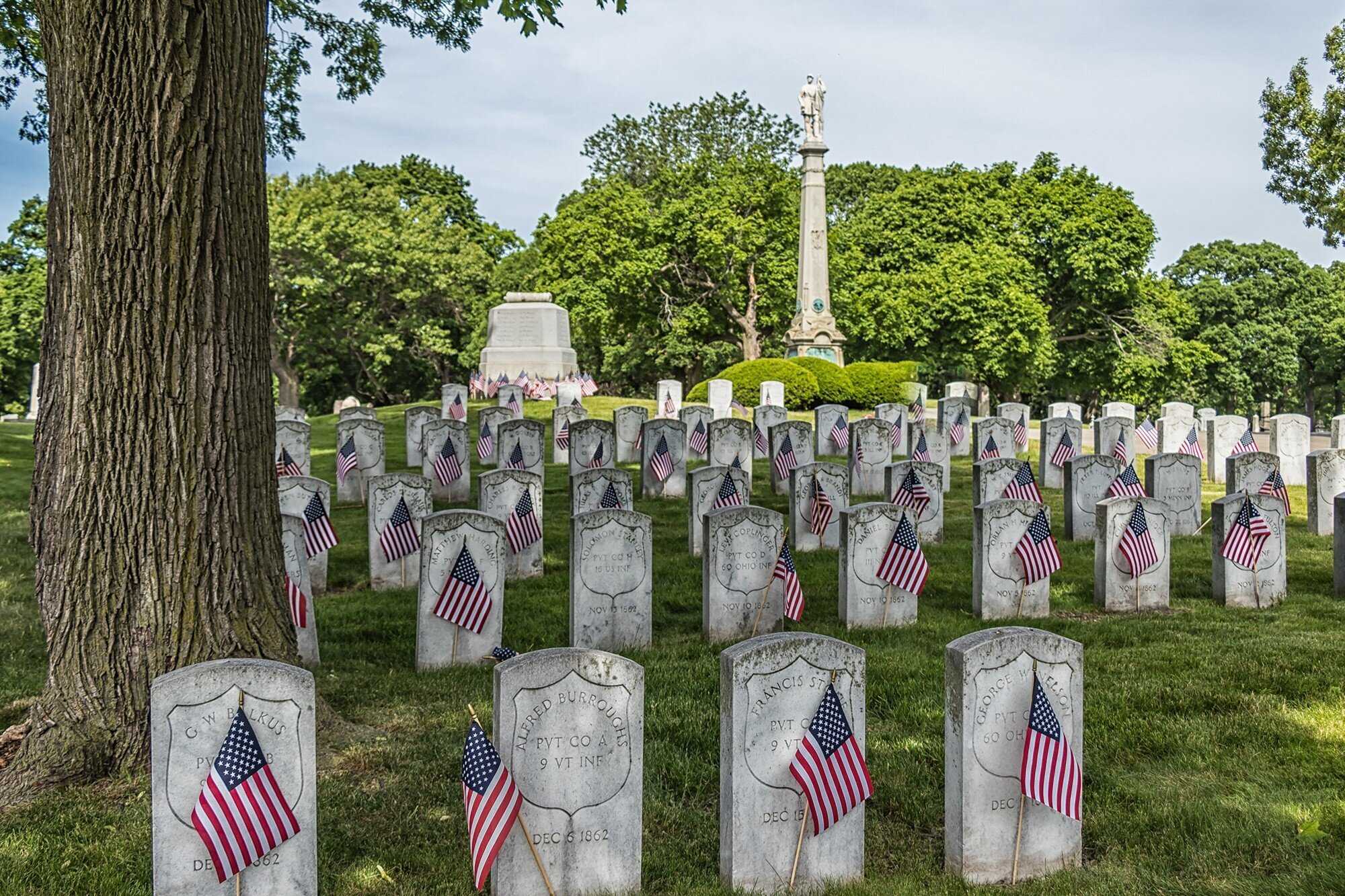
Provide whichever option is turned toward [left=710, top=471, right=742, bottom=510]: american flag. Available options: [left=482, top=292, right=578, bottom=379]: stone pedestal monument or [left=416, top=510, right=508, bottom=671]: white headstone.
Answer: the stone pedestal monument

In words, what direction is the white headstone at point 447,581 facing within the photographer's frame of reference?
facing the viewer

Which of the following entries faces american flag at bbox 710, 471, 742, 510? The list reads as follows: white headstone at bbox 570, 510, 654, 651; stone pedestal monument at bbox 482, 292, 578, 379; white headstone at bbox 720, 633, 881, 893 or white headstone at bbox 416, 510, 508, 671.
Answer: the stone pedestal monument

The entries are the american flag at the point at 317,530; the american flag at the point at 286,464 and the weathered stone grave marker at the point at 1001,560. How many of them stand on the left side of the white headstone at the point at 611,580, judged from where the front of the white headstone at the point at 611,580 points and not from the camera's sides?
1

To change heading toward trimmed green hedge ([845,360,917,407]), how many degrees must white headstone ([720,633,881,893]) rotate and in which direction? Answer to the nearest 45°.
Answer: approximately 180°

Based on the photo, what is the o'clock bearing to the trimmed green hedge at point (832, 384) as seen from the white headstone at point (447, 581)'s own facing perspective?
The trimmed green hedge is roughly at 7 o'clock from the white headstone.

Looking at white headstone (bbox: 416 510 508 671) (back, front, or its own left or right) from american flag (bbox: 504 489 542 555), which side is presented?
back

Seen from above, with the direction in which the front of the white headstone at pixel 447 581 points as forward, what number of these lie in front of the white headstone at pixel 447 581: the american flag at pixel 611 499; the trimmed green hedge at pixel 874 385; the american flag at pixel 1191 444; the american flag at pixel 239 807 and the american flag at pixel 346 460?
1

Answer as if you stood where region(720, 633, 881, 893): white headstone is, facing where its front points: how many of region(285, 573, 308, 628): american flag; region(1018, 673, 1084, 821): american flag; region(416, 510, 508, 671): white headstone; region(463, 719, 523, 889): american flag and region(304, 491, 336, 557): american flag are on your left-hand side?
1

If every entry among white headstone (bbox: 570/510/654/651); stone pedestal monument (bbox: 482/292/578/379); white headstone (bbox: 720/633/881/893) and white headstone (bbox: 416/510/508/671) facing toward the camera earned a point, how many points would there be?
4

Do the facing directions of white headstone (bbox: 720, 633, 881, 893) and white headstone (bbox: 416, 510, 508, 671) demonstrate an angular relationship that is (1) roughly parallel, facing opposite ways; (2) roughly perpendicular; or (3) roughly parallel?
roughly parallel

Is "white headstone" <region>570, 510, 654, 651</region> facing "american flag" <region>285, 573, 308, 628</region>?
no

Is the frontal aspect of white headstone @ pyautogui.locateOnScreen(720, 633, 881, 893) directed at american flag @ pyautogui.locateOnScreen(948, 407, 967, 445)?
no

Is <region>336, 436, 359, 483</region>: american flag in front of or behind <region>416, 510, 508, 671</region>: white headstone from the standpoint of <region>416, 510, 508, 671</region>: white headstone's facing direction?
behind

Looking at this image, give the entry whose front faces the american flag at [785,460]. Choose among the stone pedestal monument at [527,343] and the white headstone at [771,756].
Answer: the stone pedestal monument

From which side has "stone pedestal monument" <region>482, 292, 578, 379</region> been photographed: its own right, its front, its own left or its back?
front

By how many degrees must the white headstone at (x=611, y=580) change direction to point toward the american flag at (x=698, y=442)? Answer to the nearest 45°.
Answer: approximately 180°

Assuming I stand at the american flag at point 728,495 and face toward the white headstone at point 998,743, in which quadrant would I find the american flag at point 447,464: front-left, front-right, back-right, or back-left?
back-right

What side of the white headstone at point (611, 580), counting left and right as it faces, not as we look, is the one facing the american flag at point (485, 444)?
back

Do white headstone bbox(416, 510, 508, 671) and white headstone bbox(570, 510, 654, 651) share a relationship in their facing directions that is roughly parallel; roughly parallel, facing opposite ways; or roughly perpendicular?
roughly parallel
